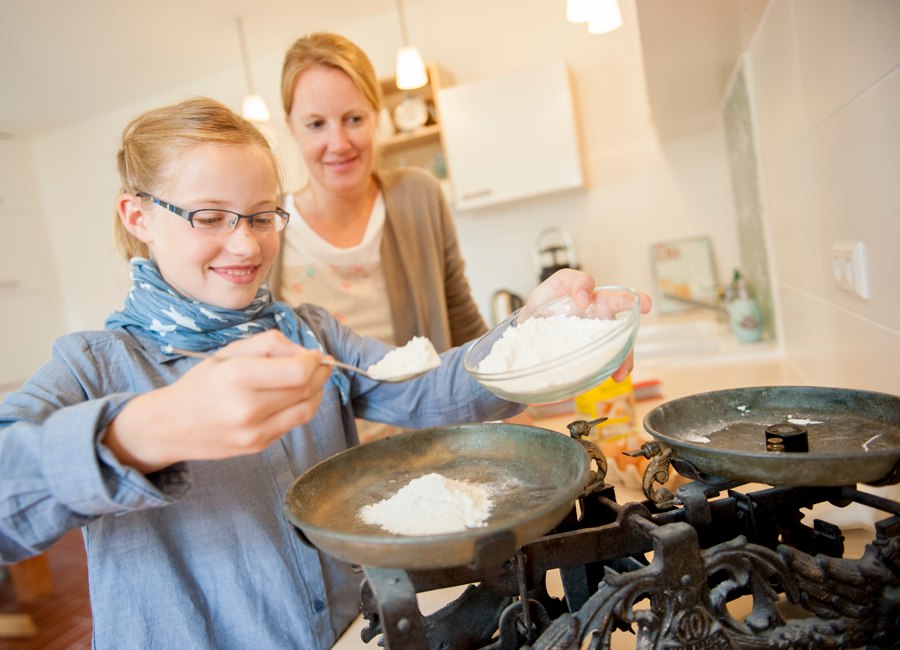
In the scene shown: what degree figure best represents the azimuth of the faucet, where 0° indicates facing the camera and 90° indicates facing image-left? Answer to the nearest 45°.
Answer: approximately 90°

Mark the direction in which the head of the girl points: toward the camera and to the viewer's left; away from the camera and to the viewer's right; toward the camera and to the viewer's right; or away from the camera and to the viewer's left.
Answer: toward the camera and to the viewer's right

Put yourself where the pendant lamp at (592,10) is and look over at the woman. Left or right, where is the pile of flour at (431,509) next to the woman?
left

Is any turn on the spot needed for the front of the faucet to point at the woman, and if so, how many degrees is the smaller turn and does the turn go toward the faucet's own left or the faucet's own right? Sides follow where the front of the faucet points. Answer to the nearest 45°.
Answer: approximately 45° to the faucet's own left

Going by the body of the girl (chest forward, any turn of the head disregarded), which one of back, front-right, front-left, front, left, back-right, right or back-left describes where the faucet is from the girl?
left

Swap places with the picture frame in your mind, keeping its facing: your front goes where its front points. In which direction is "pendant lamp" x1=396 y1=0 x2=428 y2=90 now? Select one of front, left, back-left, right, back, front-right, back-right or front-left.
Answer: front-right

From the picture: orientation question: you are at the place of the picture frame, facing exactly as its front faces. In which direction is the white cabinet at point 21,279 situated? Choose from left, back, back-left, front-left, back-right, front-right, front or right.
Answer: right

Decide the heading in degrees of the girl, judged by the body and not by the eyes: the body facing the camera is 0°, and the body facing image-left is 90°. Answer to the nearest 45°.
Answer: approximately 315°

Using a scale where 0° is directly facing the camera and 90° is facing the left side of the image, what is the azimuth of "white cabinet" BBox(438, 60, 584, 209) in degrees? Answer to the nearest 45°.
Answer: approximately 0°

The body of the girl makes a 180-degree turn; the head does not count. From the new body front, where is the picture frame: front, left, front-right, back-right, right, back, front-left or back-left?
right
